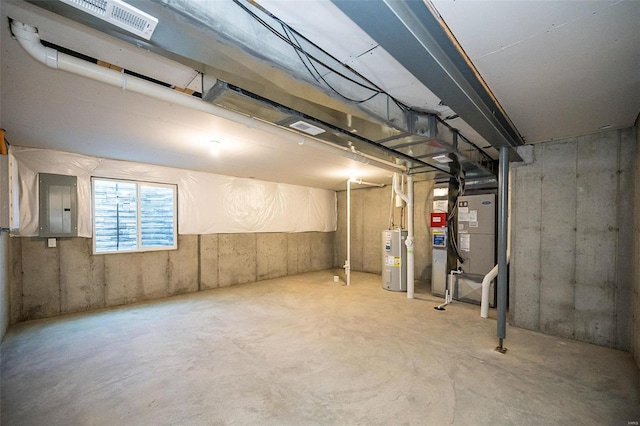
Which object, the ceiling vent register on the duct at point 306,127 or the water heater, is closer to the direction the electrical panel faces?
the ceiling vent register on the duct

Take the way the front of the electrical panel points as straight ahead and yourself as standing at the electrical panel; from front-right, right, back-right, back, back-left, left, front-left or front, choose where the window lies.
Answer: left

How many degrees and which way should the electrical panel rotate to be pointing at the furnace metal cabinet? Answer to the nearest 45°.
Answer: approximately 45° to its left

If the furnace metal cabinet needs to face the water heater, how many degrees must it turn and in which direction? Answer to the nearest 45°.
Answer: approximately 90° to its right

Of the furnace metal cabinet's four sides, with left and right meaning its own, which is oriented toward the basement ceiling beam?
front

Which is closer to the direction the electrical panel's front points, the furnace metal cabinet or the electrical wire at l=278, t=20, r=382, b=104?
the electrical wire

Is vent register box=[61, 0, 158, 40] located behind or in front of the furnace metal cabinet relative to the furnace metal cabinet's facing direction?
in front

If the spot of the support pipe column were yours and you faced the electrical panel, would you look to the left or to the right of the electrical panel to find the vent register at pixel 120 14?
left

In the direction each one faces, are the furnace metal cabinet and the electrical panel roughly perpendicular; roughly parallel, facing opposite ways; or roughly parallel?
roughly perpendicular

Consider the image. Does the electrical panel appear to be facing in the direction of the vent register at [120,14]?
yes

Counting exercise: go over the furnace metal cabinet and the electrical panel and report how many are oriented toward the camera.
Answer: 2

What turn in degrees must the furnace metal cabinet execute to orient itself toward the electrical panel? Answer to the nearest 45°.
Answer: approximately 45° to its right

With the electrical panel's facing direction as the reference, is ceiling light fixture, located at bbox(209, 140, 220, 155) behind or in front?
in front

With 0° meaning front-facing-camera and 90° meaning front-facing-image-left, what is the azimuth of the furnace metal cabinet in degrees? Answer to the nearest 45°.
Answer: approximately 0°
